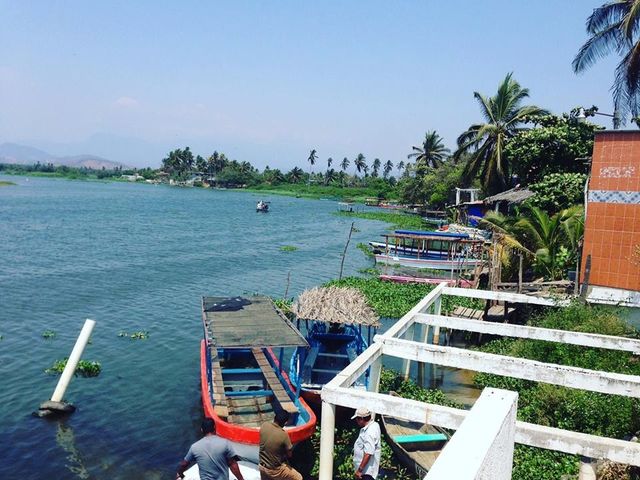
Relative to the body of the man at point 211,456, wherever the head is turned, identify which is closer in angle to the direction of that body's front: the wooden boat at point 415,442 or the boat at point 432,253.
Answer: the boat

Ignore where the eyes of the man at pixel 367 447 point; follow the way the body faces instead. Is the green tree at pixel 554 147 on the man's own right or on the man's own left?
on the man's own right

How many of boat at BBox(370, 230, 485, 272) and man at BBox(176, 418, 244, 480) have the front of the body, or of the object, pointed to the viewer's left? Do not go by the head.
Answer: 1

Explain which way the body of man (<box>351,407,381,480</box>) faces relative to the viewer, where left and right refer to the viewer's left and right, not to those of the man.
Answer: facing to the left of the viewer

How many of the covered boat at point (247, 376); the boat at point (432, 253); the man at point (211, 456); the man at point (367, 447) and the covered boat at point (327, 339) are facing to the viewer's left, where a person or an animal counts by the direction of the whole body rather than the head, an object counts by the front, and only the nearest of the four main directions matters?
2

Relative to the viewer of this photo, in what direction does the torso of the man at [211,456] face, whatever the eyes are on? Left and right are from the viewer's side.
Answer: facing away from the viewer

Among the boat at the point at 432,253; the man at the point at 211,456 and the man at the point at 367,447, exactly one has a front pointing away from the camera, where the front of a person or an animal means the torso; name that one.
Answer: the man at the point at 211,456

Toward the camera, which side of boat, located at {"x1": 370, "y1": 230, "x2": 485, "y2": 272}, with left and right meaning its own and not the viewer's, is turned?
left
